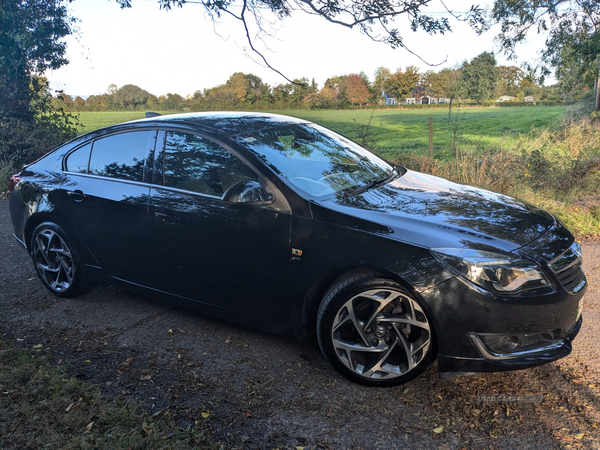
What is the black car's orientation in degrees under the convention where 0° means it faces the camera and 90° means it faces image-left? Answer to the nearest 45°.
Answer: approximately 315°

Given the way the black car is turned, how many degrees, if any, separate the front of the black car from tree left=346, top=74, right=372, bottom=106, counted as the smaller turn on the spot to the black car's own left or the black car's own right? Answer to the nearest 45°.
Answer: approximately 135° to the black car's own left

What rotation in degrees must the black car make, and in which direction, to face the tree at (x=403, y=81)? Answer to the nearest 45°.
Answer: approximately 135° to its left

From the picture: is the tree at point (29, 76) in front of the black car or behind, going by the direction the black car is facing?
behind

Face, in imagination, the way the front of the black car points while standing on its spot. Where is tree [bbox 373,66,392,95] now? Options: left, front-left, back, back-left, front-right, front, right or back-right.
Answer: back-left
